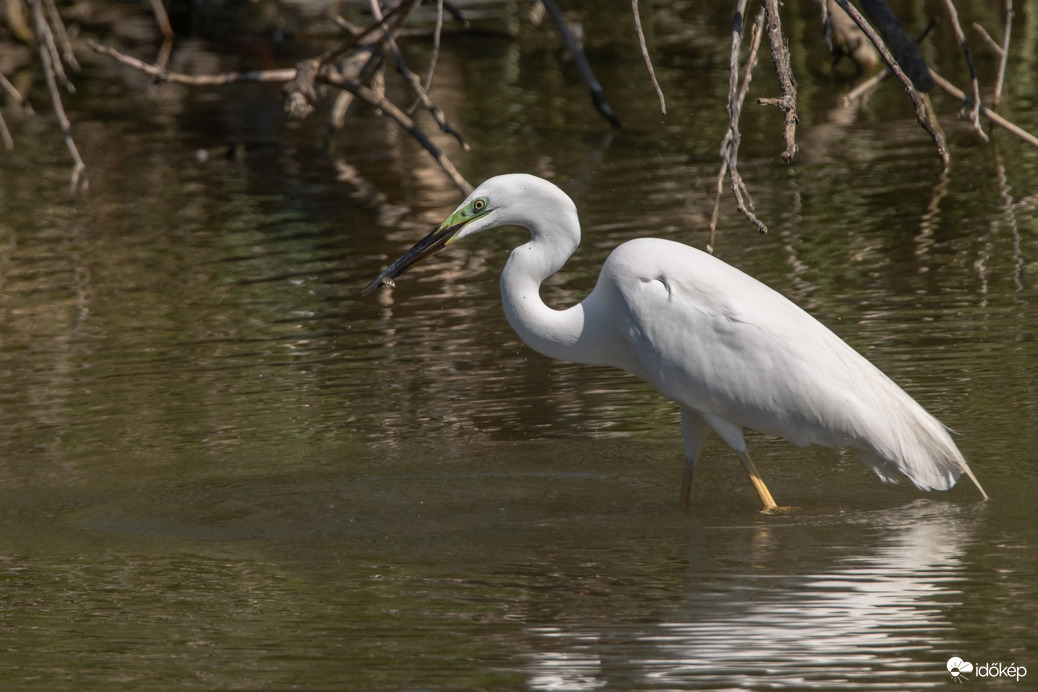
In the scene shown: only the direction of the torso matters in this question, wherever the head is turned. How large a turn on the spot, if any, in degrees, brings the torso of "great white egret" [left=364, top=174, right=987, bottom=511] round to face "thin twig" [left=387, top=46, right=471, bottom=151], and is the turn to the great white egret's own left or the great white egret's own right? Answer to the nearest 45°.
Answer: approximately 45° to the great white egret's own right

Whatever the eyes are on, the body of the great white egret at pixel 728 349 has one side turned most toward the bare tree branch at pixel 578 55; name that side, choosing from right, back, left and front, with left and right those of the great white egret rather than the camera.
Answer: right

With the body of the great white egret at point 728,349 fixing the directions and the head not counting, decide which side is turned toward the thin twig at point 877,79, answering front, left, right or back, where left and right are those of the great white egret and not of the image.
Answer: right

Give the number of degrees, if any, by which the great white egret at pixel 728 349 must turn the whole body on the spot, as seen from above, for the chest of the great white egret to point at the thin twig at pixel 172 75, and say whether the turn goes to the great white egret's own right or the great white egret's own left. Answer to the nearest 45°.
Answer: approximately 45° to the great white egret's own right

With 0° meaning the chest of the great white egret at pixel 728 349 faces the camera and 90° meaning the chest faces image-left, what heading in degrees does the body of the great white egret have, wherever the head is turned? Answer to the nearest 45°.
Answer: approximately 90°

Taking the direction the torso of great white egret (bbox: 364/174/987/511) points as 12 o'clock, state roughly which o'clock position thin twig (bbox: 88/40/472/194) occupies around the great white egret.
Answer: The thin twig is roughly at 2 o'clock from the great white egret.

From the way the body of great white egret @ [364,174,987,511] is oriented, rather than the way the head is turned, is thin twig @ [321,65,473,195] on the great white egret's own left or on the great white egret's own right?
on the great white egret's own right
